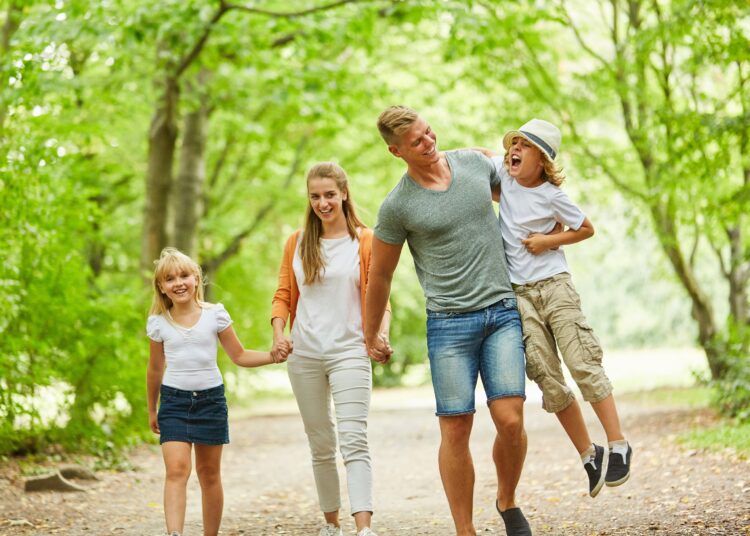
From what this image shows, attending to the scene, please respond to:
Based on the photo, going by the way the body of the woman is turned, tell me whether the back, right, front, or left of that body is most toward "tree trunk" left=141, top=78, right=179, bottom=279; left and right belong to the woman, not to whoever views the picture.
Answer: back

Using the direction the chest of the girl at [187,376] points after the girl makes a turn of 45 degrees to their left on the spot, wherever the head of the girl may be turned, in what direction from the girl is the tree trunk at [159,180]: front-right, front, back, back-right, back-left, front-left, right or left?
back-left

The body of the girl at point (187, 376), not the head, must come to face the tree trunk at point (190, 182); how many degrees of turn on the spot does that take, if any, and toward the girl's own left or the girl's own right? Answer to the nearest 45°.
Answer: approximately 180°

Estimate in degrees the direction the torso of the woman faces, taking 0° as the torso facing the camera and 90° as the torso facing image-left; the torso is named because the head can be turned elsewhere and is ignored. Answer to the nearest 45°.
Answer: approximately 0°

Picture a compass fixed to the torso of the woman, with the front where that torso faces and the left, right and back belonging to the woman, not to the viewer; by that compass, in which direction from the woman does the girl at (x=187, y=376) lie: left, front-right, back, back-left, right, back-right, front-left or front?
right

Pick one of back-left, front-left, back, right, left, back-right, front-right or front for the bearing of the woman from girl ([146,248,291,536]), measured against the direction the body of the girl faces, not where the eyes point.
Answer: left

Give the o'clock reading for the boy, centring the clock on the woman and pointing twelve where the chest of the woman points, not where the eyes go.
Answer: The boy is roughly at 10 o'clock from the woman.

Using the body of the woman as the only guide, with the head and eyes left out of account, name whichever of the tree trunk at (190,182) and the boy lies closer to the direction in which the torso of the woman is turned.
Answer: the boy

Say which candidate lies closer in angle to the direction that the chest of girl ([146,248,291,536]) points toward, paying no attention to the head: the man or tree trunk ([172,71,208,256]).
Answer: the man
